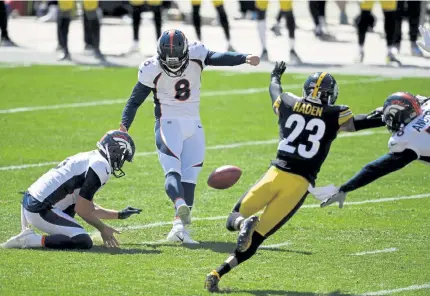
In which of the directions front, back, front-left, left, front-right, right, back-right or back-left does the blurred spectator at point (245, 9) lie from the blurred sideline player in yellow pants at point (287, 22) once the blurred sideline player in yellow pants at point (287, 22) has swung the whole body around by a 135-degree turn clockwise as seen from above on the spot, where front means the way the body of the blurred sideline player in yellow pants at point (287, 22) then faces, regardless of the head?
front-right

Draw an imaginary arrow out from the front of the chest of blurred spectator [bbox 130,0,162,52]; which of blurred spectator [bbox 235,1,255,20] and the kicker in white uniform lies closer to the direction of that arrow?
the kicker in white uniform

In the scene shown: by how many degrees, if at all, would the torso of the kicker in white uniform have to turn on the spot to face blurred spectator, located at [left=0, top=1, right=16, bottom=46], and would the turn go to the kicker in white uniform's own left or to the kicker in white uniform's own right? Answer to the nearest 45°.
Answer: approximately 180°

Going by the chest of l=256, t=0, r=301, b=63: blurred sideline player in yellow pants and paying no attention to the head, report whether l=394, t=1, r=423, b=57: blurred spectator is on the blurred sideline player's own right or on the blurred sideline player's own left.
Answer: on the blurred sideline player's own left

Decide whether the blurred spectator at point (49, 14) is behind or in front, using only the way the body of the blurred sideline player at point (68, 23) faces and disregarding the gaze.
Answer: behind

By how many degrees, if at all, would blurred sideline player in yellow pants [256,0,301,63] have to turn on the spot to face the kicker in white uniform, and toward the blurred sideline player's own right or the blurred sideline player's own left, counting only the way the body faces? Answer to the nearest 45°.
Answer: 0° — they already face them

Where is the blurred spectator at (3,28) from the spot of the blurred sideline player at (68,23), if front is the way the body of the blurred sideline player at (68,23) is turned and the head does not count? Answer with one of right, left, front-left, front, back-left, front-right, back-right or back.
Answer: back-right

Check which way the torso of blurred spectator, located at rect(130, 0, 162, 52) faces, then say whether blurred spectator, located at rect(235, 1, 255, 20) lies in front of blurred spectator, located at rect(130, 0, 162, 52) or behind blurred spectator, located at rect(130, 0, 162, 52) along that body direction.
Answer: behind

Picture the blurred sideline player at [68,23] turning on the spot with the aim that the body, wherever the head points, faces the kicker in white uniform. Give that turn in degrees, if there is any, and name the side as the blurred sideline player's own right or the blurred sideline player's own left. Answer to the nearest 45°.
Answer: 0° — they already face them
